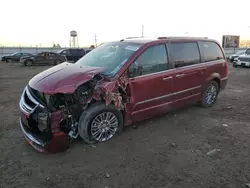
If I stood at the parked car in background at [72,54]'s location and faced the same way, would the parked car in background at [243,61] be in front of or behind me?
behind

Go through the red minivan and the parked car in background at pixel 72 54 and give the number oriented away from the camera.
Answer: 0

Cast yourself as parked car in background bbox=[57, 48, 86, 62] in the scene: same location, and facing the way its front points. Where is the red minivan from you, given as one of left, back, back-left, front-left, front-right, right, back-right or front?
left

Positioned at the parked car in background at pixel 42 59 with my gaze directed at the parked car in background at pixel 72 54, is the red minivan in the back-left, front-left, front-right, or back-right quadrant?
back-right

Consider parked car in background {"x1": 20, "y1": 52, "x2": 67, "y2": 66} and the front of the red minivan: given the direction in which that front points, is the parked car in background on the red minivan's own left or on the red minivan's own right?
on the red minivan's own right

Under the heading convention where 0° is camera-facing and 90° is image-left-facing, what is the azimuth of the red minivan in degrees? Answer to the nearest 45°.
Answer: approximately 45°

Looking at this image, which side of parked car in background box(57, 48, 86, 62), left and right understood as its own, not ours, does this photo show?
left

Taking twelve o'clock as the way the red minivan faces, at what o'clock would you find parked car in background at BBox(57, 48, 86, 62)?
The parked car in background is roughly at 4 o'clock from the red minivan.
